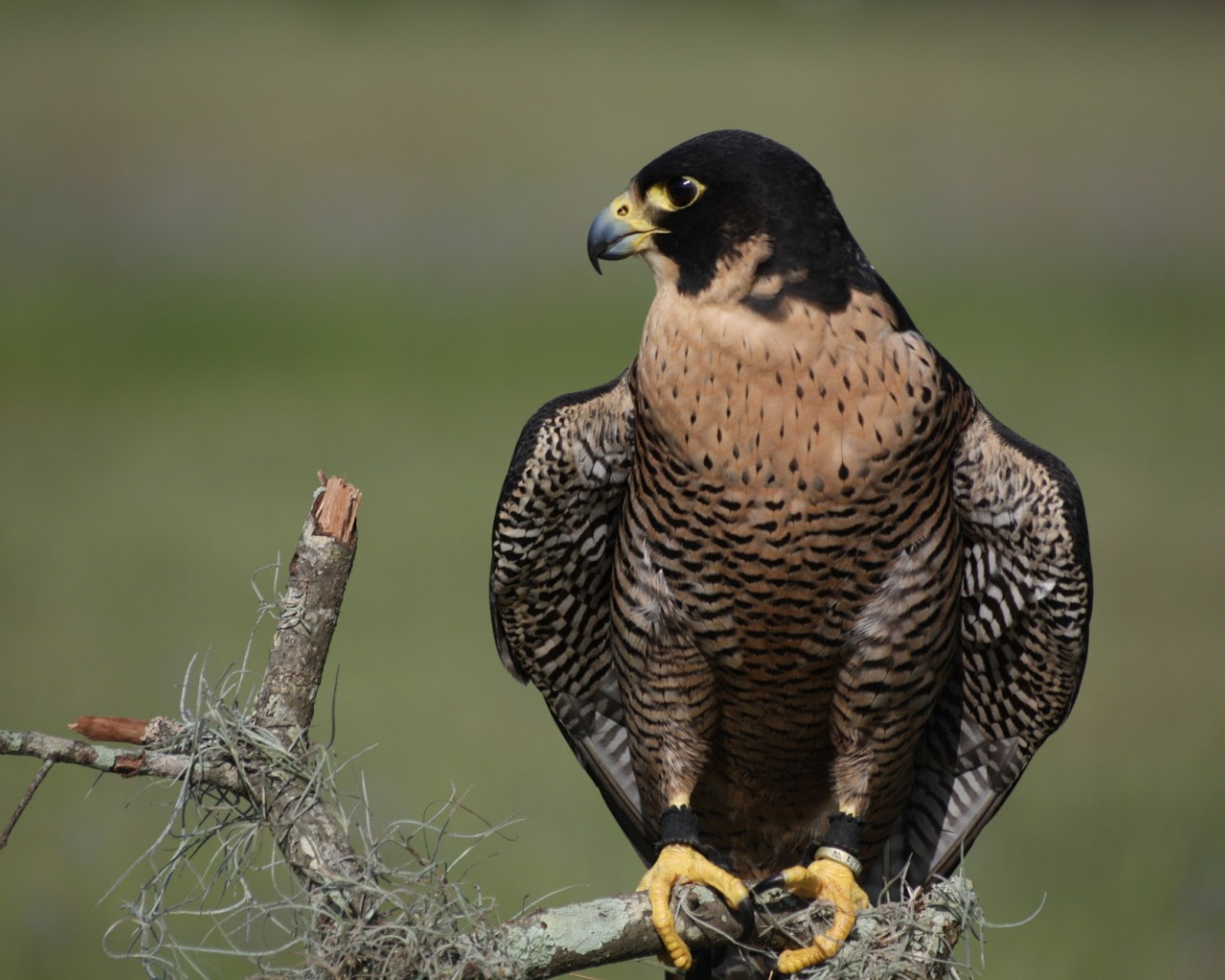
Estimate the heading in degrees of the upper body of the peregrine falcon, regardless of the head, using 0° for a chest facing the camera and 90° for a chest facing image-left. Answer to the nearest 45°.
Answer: approximately 0°
